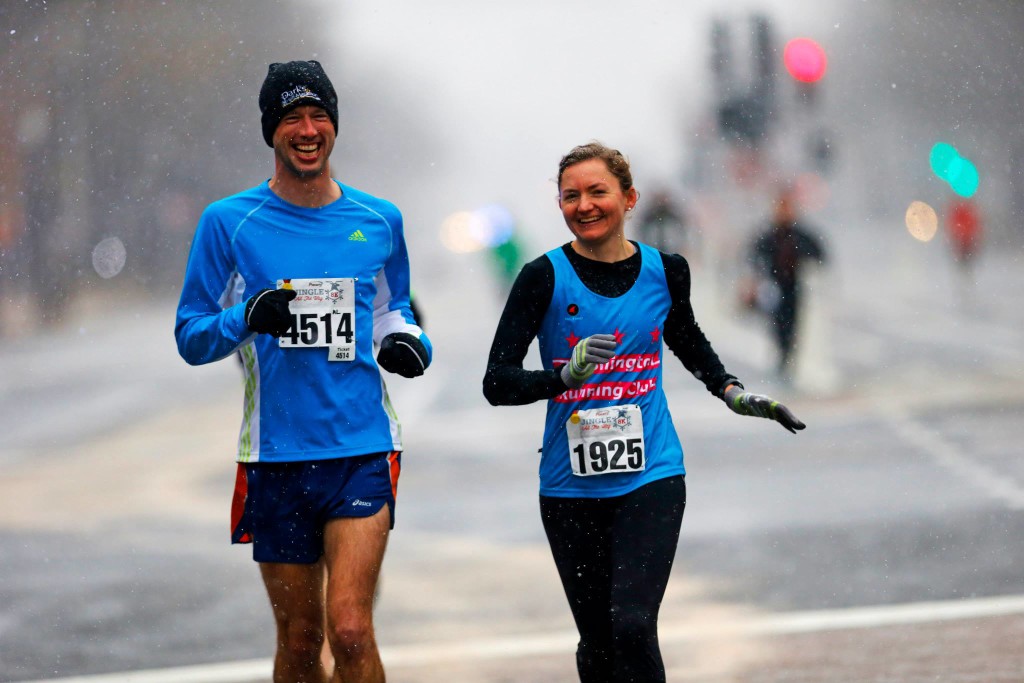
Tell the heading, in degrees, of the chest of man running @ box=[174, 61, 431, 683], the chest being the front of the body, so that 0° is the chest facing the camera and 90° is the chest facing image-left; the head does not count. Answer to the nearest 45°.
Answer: approximately 0°

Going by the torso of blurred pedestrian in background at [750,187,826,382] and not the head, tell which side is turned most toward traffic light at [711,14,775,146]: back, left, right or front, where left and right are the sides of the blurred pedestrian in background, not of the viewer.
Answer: back

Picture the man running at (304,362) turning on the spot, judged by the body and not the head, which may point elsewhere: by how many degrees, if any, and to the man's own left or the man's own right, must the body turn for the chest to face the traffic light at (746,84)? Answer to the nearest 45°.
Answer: approximately 180°

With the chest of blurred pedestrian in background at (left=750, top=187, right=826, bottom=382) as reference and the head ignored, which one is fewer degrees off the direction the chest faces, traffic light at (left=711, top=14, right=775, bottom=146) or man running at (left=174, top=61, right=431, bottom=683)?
the man running

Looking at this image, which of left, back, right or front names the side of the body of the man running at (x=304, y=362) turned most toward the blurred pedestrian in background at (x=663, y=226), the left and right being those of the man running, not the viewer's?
back

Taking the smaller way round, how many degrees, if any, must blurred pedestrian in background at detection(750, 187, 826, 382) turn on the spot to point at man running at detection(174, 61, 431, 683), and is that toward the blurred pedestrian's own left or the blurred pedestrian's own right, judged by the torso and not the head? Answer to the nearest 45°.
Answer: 0° — they already face them

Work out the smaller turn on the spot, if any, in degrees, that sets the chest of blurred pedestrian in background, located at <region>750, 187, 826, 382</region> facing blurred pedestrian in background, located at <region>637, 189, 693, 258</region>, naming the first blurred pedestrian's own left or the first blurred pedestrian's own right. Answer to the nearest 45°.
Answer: approximately 180°

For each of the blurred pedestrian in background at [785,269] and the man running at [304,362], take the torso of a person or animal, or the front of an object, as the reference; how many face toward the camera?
2
